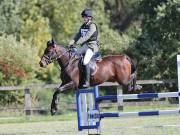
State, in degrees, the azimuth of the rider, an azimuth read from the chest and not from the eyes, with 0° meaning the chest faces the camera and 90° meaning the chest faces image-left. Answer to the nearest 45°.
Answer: approximately 45°

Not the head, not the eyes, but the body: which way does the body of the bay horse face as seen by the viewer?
to the viewer's left

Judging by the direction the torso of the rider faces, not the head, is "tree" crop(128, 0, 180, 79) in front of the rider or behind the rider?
behind

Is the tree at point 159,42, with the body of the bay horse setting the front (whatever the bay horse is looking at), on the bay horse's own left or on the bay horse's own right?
on the bay horse's own right
